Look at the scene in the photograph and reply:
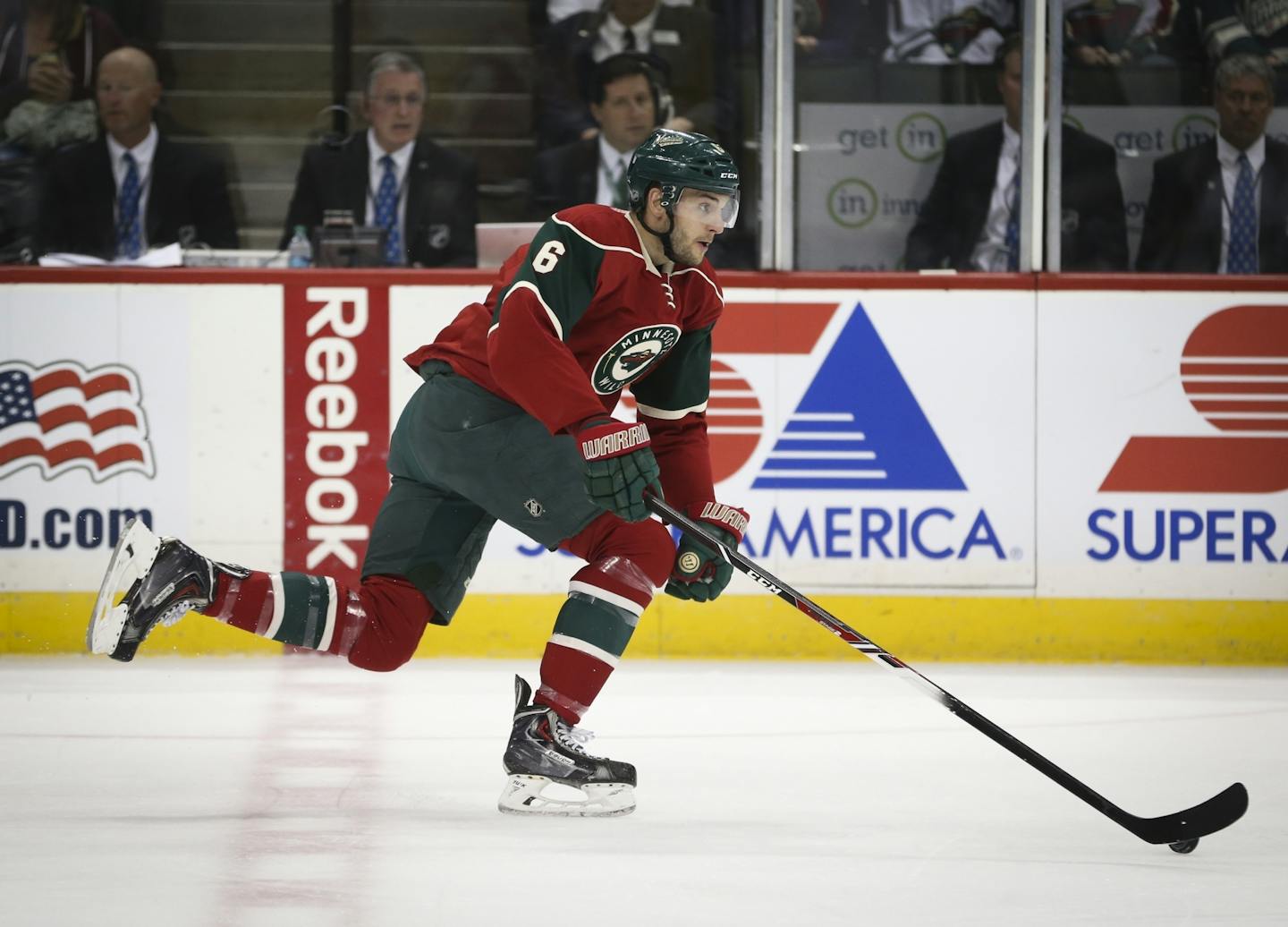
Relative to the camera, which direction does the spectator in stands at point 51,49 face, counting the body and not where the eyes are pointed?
toward the camera

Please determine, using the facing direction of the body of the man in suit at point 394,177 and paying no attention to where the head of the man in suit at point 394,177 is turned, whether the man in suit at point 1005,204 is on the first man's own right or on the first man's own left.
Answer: on the first man's own left

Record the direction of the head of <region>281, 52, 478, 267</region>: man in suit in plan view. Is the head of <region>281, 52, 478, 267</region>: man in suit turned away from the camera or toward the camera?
toward the camera

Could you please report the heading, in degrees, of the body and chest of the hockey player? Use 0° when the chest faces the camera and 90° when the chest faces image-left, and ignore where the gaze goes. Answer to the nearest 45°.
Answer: approximately 315°

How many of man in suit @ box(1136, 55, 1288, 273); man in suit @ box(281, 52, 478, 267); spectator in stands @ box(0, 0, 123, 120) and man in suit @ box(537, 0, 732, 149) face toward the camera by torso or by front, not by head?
4

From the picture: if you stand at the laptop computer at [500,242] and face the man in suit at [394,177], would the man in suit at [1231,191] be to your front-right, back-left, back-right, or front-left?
back-right

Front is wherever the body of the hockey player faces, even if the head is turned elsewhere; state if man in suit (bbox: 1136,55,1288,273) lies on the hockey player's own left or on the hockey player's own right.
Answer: on the hockey player's own left

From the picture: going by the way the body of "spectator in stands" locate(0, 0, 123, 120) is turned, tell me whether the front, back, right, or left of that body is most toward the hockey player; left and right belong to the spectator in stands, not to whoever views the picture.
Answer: front

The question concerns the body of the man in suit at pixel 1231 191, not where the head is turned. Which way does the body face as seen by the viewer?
toward the camera

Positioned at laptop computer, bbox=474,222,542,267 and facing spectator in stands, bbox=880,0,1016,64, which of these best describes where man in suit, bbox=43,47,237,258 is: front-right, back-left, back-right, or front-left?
back-left
